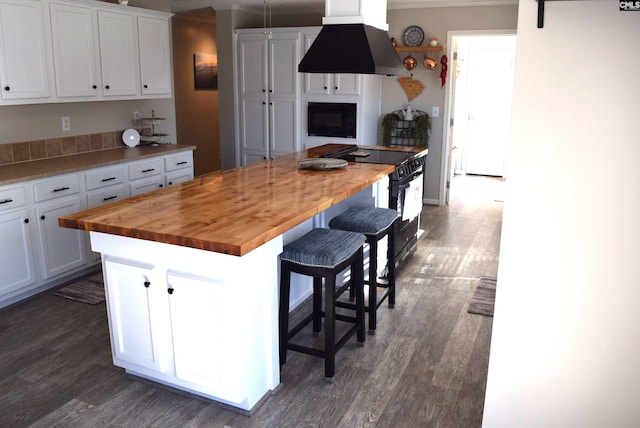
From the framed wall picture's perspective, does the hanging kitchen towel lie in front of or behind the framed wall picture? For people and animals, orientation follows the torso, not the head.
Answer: in front

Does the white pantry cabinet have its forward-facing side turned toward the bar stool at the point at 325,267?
yes

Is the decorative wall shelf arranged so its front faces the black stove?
yes

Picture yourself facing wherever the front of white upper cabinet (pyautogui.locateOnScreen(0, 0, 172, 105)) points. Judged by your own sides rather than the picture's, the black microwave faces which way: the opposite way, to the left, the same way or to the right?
to the right

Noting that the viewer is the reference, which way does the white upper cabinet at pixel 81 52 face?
facing the viewer and to the right of the viewer

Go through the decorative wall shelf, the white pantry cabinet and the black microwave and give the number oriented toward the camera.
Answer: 3

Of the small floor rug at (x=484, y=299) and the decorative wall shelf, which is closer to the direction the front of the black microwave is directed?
the small floor rug

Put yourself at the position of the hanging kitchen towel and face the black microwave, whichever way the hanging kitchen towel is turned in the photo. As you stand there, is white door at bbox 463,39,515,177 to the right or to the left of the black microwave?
right
